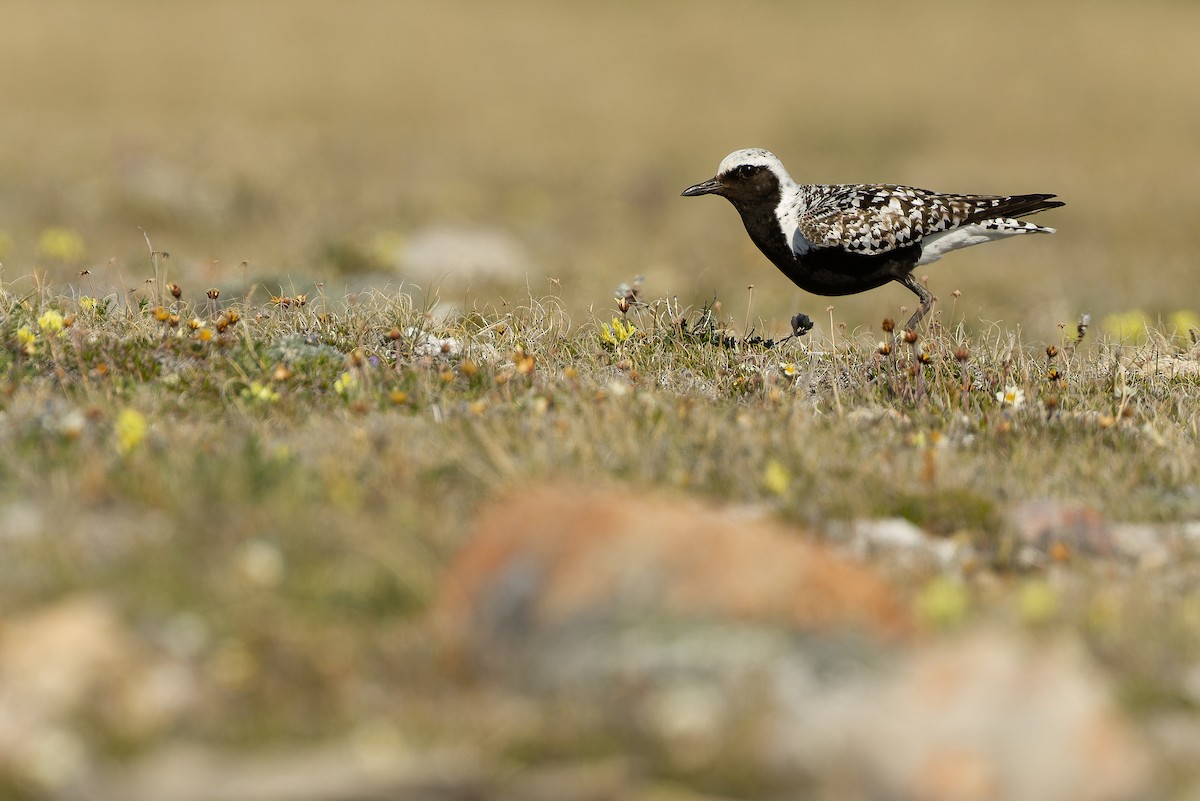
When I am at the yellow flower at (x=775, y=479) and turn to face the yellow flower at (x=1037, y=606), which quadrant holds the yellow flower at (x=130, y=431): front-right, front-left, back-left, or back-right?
back-right

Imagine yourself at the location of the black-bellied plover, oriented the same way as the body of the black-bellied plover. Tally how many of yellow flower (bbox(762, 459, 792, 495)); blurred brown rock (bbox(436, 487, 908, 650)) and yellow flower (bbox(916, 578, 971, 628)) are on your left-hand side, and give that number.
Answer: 3

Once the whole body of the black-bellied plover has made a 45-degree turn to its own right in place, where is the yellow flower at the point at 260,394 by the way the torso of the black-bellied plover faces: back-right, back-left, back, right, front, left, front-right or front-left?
left

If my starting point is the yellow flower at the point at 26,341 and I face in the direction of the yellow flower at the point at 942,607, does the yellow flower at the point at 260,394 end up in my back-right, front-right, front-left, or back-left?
front-left

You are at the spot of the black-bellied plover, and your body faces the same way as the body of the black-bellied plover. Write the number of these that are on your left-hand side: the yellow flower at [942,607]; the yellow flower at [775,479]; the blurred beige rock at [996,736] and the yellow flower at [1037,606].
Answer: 4

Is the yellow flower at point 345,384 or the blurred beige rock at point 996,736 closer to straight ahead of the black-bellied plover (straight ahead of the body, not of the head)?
the yellow flower

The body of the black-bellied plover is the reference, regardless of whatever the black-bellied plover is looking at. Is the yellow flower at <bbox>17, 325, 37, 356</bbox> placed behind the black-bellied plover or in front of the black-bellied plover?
in front

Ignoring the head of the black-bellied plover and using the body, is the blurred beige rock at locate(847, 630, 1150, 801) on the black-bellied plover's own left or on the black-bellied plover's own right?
on the black-bellied plover's own left

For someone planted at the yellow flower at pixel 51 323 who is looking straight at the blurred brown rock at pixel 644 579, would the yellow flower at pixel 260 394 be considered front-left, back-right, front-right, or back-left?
front-left

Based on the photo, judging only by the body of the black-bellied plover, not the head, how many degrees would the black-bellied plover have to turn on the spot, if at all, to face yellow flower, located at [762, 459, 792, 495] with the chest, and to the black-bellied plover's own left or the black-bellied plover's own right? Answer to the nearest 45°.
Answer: approximately 90° to the black-bellied plover's own left

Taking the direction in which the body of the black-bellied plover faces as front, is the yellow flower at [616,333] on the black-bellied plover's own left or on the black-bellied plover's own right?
on the black-bellied plover's own left

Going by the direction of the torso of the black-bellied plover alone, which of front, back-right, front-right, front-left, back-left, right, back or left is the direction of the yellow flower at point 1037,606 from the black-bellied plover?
left

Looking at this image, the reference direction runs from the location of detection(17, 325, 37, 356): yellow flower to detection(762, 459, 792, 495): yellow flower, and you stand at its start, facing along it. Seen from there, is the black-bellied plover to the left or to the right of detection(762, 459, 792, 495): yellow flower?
left

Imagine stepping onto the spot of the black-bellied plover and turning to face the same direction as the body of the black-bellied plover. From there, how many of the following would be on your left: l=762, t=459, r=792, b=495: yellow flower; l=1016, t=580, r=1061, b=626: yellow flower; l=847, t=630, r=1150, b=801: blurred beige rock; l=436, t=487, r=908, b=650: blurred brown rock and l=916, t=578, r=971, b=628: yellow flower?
5

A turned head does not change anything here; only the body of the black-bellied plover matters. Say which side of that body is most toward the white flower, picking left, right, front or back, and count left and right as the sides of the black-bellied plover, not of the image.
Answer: left

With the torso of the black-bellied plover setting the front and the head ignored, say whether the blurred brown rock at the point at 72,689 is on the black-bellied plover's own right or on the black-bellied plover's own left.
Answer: on the black-bellied plover's own left

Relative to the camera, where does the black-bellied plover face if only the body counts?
to the viewer's left

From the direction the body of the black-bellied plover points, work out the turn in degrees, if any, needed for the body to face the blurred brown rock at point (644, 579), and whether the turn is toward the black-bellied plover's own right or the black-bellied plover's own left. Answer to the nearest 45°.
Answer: approximately 90° to the black-bellied plover's own left

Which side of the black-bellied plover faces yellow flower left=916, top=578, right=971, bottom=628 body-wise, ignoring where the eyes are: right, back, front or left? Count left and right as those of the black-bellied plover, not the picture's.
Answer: left

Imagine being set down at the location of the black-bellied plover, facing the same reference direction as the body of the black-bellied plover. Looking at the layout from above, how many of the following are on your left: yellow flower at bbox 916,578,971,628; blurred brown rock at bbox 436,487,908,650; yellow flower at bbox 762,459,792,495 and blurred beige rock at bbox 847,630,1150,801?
4
